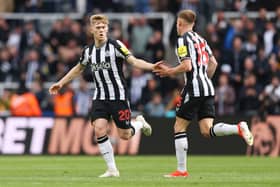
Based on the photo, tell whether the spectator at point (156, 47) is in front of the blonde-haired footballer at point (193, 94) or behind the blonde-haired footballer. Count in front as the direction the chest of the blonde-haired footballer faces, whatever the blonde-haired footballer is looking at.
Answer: in front

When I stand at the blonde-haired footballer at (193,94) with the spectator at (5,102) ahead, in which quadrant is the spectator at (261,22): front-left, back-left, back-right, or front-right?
front-right

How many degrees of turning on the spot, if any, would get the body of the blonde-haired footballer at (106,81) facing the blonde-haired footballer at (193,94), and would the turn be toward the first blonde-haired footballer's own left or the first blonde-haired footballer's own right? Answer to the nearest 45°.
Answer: approximately 135° to the first blonde-haired footballer's own left

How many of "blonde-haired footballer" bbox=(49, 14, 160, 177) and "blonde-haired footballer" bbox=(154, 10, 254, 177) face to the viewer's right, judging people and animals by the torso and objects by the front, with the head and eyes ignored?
0

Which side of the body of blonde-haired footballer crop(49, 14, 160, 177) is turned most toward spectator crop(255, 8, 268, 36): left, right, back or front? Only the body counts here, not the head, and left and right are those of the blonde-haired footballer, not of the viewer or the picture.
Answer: back

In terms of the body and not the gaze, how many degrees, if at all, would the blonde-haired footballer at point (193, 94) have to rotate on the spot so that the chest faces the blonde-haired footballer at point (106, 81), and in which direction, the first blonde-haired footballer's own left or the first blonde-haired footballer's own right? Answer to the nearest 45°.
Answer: approximately 45° to the first blonde-haired footballer's own left

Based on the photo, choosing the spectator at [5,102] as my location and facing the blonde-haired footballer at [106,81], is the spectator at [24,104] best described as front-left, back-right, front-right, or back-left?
front-left

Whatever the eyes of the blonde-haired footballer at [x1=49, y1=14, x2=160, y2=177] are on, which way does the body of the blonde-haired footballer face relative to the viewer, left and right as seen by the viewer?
facing the viewer and to the left of the viewer

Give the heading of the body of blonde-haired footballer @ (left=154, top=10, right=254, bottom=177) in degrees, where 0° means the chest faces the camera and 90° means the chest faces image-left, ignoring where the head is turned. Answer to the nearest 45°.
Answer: approximately 135°
